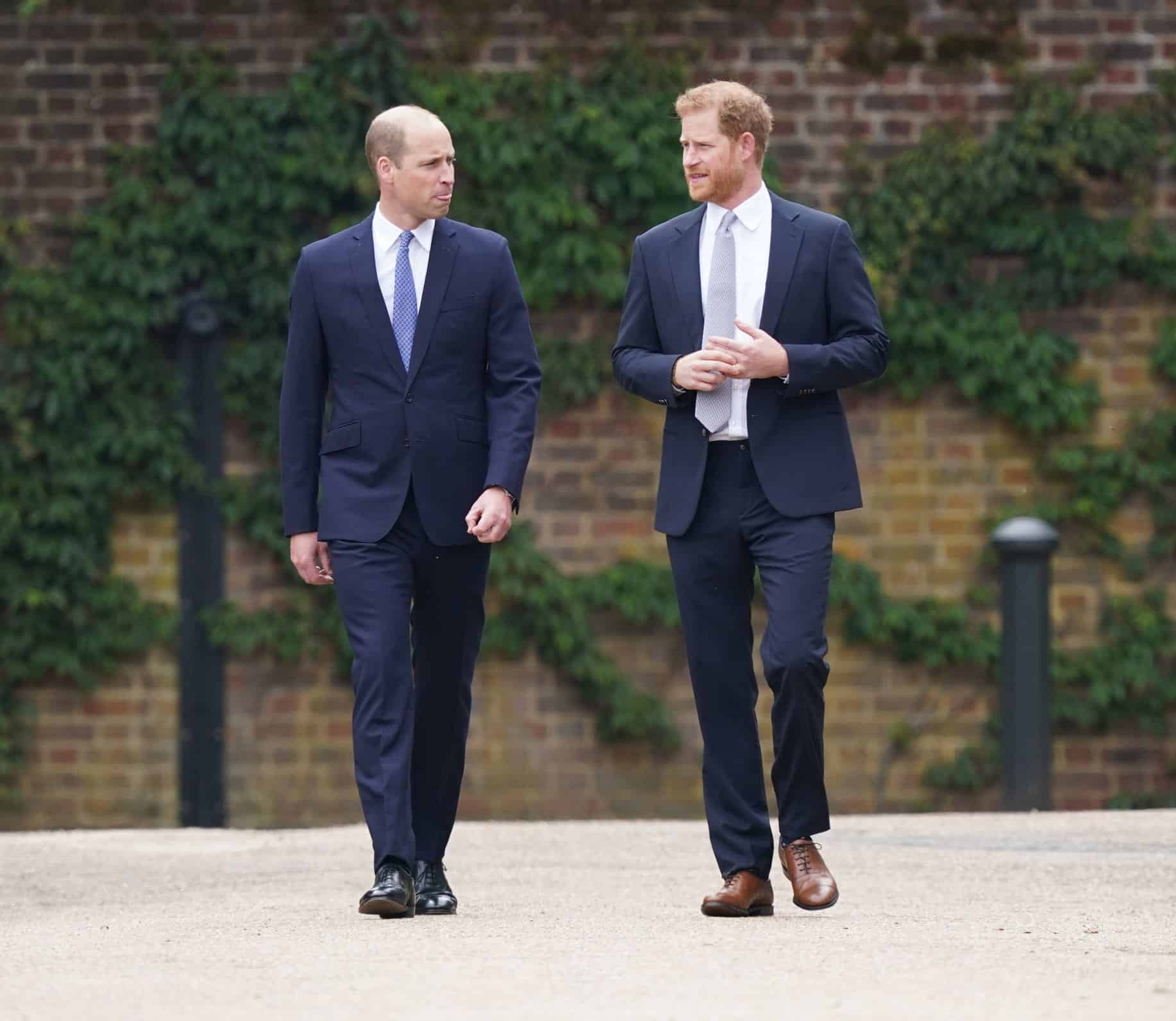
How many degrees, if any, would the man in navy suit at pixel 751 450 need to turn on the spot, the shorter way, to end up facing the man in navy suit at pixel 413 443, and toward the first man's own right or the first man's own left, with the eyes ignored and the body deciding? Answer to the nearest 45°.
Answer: approximately 90° to the first man's own right

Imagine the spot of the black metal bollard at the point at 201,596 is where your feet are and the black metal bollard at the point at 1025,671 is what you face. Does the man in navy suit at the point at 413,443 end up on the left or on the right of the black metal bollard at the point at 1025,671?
right

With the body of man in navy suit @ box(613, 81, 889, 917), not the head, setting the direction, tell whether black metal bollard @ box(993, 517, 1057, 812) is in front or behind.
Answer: behind

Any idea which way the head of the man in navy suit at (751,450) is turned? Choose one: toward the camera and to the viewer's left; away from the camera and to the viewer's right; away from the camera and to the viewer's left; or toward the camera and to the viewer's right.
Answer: toward the camera and to the viewer's left

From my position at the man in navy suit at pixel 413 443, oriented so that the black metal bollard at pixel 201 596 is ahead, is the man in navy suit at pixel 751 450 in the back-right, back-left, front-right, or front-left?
back-right

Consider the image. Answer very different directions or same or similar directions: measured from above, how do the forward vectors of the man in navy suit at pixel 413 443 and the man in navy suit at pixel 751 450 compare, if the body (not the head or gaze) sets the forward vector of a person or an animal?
same or similar directions

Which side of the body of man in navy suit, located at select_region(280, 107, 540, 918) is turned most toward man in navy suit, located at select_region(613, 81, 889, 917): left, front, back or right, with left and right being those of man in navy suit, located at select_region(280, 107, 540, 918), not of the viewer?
left

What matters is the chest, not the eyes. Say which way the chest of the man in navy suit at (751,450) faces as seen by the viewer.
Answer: toward the camera

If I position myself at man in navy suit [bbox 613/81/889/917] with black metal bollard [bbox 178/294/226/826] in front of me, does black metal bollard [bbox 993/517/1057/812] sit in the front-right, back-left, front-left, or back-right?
front-right

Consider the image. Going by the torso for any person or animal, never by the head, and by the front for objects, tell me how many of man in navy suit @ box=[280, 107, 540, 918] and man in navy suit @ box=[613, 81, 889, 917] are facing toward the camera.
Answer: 2

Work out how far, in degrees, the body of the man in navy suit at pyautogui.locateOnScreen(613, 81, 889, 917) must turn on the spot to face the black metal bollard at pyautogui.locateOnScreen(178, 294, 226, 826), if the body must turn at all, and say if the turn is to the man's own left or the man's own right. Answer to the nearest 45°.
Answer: approximately 135° to the man's own right
